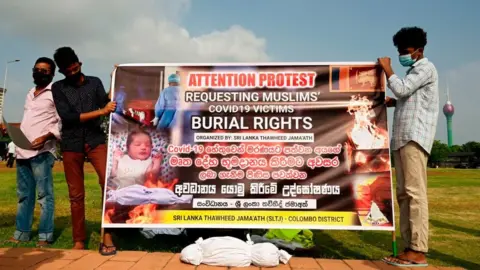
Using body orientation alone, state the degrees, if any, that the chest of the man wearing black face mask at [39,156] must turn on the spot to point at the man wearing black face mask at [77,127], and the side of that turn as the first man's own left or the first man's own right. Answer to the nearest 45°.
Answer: approximately 90° to the first man's own left

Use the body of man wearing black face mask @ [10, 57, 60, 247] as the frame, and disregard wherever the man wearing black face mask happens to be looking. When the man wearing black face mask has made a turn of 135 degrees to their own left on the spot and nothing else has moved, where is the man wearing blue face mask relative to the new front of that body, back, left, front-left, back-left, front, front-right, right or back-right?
front-right

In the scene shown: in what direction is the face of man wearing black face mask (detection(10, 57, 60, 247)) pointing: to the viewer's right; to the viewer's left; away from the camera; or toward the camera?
toward the camera

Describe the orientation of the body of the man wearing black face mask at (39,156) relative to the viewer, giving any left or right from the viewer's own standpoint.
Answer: facing the viewer and to the left of the viewer

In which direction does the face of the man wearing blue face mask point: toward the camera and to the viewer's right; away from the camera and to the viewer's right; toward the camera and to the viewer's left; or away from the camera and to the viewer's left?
toward the camera and to the viewer's left

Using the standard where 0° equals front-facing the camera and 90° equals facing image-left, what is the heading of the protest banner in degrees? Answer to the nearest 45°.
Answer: approximately 0°

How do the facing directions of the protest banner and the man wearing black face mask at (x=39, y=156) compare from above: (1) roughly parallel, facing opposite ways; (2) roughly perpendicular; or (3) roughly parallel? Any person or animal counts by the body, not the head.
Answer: roughly parallel

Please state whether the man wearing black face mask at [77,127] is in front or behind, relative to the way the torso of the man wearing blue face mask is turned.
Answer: in front

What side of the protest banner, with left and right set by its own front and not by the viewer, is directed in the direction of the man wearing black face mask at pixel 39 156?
right

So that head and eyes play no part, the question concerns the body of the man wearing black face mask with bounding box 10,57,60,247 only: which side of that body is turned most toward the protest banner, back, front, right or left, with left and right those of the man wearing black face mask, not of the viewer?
left
